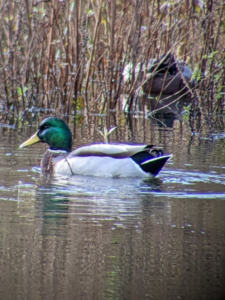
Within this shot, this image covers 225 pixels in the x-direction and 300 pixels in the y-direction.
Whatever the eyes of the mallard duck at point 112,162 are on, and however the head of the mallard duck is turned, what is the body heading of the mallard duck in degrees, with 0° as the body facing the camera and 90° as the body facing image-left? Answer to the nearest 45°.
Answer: approximately 90°
